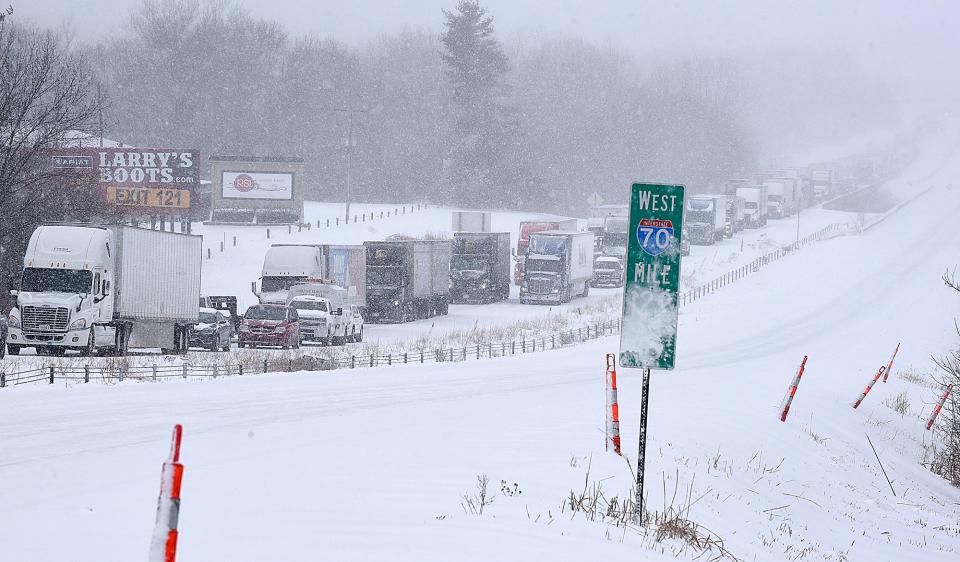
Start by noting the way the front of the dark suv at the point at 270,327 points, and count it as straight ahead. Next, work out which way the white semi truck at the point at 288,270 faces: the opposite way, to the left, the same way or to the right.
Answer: the same way

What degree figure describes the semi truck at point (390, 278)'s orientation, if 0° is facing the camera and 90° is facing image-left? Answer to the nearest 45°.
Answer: approximately 45°

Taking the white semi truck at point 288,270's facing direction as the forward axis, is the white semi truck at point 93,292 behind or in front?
in front

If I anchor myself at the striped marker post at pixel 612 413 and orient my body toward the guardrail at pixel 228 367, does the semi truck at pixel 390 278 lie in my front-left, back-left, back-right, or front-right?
front-right

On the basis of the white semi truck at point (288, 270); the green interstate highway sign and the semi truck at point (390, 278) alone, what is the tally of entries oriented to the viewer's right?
0

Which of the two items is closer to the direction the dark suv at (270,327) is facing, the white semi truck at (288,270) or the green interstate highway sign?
the green interstate highway sign

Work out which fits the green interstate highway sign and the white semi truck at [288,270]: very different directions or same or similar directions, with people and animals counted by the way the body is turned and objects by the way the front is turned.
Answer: same or similar directions

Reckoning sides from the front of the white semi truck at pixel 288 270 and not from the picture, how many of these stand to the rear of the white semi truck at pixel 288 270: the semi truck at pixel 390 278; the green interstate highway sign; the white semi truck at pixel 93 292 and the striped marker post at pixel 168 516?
1

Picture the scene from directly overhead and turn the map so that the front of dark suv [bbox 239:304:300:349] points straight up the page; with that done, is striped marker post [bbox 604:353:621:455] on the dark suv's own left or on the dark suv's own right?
on the dark suv's own left

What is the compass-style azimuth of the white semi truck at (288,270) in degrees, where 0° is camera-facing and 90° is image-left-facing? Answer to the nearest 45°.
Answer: approximately 45°

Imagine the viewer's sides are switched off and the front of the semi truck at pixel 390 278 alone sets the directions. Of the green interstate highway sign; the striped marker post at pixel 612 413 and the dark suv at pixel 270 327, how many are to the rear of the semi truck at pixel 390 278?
0

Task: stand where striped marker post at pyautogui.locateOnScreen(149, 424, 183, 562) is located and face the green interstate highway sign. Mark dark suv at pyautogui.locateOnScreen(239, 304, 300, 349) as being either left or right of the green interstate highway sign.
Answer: left

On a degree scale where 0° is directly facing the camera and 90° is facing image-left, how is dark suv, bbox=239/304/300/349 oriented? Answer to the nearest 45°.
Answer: approximately 45°

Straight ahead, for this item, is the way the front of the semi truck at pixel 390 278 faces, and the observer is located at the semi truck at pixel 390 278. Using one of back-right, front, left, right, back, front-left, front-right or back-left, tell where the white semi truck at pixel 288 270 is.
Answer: front

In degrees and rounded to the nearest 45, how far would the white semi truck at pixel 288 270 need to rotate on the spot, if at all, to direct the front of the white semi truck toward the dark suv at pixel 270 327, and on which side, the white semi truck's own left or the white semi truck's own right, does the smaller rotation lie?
approximately 45° to the white semi truck's own left

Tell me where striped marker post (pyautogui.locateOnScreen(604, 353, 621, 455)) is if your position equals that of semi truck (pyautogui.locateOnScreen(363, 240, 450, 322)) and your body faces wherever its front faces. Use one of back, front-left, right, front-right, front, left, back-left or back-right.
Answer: front-left

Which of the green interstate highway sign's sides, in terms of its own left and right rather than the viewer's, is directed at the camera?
front
